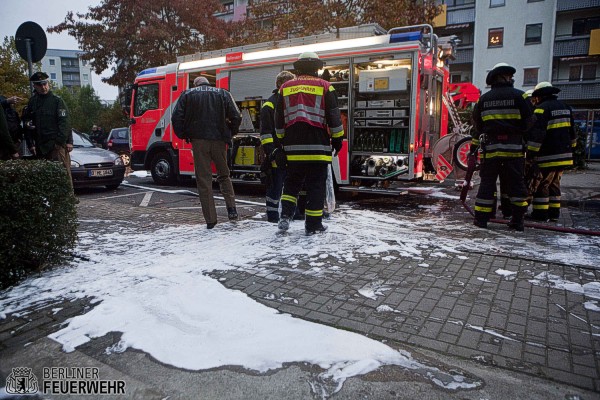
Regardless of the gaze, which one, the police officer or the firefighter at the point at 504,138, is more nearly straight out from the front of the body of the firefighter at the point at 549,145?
the police officer

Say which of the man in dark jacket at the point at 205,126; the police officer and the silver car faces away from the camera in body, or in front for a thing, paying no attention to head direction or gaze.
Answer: the man in dark jacket

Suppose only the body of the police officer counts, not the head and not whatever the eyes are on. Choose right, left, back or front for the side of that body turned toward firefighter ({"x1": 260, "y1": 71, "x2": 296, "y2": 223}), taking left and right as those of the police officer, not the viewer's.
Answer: left

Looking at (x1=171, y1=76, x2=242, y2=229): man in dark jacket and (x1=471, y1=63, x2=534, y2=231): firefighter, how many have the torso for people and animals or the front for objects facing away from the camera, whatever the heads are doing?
2

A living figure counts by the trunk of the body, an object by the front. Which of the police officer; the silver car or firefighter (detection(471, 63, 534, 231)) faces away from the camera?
the firefighter

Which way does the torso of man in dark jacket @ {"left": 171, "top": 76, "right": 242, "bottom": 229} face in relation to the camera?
away from the camera

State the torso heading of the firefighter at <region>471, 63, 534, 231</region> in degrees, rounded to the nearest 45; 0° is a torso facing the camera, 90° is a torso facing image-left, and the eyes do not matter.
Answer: approximately 180°

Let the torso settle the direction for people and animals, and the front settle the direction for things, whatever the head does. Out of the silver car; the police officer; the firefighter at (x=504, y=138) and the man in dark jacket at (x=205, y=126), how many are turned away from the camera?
2

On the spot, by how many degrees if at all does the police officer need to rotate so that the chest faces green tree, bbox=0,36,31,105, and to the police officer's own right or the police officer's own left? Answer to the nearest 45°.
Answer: approximately 135° to the police officer's own right

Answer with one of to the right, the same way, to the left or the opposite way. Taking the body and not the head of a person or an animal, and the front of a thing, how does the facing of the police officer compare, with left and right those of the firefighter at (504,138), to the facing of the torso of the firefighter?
the opposite way

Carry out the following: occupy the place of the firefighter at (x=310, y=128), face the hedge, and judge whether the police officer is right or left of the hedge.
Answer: right

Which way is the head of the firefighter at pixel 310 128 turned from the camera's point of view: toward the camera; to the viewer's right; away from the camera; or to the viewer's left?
away from the camera
